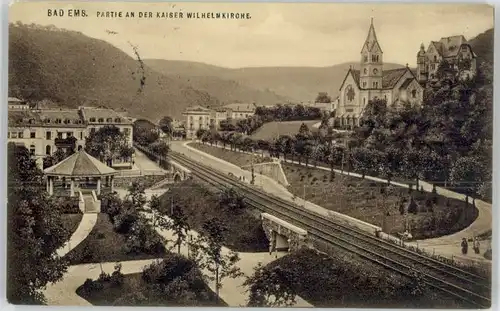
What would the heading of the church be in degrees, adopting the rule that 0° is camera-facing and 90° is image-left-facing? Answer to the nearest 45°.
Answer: approximately 45°

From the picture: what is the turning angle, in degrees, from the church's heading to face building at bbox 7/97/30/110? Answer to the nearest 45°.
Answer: approximately 45° to its right

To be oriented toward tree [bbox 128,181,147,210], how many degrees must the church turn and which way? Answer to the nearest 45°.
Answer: approximately 45° to its left

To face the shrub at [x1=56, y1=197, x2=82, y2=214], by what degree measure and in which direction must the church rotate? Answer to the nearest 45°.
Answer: approximately 45° to its right
